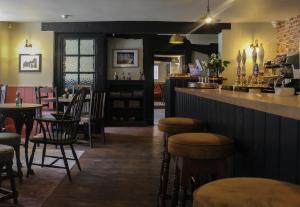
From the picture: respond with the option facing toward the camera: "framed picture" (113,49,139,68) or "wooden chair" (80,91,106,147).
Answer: the framed picture

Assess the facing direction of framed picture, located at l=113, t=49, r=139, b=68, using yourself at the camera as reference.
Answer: facing the viewer

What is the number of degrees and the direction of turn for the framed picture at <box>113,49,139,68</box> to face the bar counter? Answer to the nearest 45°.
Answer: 0° — it already faces it

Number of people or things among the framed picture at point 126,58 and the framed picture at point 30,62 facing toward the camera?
2

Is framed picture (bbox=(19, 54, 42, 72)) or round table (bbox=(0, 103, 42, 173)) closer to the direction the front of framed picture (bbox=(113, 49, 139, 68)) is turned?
the round table

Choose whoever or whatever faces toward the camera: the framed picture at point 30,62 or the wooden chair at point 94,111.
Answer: the framed picture

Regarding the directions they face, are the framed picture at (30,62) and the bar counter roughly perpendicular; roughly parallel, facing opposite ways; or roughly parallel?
roughly perpendicular

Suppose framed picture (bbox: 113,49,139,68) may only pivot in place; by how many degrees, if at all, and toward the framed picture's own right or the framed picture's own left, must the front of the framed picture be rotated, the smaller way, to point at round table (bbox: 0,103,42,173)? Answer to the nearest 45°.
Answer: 0° — it already faces it

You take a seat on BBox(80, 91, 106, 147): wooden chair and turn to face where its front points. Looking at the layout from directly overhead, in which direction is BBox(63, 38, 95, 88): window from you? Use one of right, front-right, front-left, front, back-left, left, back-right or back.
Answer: front-right

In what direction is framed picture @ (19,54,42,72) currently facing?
toward the camera

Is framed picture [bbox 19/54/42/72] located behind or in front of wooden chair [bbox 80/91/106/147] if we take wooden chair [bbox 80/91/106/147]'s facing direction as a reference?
in front

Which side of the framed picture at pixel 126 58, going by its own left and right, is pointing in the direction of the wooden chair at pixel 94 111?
front

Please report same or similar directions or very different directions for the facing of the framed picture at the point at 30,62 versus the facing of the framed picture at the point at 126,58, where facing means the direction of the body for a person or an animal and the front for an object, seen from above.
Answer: same or similar directions

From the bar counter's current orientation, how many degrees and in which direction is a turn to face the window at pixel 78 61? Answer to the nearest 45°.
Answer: approximately 90° to its right

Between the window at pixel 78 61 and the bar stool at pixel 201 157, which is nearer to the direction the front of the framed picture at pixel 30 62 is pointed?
the bar stool
